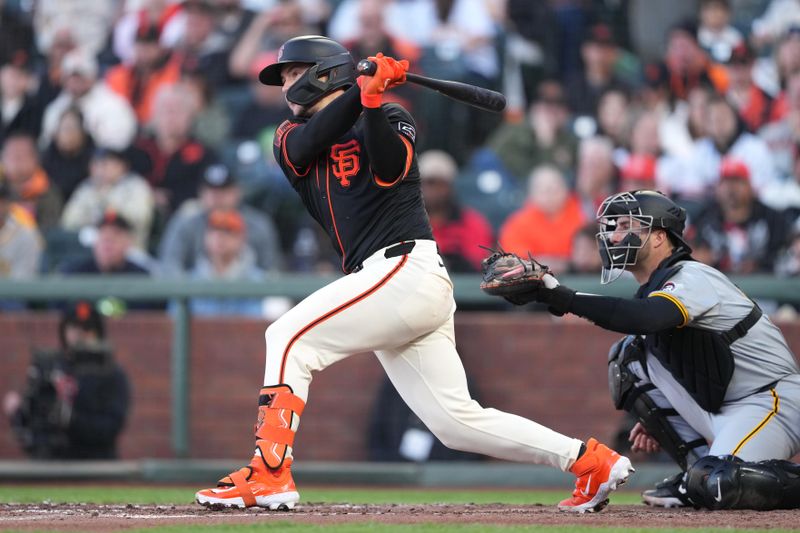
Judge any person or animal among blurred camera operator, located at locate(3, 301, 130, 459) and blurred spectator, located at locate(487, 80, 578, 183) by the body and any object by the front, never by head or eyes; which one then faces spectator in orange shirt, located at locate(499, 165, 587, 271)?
blurred spectator, located at locate(487, 80, 578, 183)

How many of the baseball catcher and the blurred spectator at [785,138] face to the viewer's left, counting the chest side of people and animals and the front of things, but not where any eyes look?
1

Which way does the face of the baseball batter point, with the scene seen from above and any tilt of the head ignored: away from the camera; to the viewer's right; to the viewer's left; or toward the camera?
to the viewer's left

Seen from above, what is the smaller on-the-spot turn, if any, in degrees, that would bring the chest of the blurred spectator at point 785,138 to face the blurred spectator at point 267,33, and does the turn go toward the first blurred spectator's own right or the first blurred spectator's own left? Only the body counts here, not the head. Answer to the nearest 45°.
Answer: approximately 90° to the first blurred spectator's own right

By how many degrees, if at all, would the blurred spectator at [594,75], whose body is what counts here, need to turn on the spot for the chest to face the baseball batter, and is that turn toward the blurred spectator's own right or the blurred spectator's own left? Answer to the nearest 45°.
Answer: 0° — they already face them

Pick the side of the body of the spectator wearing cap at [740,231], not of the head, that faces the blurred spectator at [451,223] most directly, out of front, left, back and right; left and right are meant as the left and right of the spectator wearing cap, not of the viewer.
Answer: right

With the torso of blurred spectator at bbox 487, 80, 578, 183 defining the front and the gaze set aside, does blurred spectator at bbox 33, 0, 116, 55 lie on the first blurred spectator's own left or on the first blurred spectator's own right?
on the first blurred spectator's own right

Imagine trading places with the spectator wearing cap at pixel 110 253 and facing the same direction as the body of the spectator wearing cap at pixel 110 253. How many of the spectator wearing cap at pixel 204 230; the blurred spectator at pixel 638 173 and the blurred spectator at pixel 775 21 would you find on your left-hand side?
3
